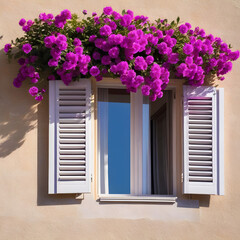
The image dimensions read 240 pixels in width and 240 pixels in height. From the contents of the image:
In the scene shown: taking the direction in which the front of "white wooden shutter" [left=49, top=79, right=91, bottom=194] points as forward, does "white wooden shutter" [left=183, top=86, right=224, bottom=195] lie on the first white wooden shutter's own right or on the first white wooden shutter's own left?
on the first white wooden shutter's own left

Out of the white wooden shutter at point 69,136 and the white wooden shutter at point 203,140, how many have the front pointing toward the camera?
2

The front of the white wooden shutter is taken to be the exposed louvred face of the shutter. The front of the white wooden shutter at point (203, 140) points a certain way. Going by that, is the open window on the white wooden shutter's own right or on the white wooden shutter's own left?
on the white wooden shutter's own right

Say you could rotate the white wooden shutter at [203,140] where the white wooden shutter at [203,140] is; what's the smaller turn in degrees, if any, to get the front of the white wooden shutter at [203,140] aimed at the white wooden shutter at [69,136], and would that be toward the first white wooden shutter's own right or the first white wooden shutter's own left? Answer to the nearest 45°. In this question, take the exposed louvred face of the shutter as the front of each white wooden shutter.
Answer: approximately 90° to the first white wooden shutter's own right

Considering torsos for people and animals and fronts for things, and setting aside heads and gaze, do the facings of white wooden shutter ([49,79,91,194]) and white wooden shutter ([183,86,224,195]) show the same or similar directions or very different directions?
same or similar directions

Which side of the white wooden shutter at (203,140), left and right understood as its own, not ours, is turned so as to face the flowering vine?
right

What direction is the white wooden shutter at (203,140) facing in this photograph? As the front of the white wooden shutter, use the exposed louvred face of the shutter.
toward the camera

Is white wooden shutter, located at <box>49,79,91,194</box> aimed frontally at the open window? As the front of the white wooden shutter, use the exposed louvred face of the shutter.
no
